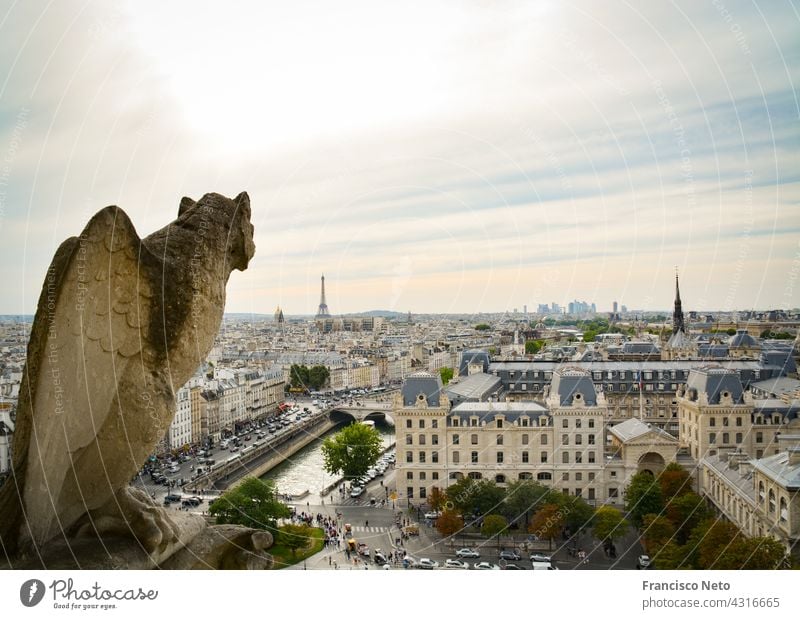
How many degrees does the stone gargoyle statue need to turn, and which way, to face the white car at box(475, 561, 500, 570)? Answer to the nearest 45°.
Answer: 0° — it already faces it

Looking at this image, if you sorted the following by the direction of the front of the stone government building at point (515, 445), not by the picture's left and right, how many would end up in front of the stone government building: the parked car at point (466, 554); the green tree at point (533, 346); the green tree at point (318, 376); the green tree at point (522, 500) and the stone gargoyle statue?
3

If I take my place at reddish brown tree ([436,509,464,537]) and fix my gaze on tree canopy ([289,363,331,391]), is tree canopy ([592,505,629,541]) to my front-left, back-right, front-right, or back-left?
back-right

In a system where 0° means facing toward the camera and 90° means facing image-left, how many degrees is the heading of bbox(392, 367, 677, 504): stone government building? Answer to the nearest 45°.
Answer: approximately 0°

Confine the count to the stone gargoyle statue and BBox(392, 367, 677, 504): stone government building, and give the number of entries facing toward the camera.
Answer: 1

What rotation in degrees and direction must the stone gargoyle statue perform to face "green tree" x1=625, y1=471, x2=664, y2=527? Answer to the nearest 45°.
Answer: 0° — it already faces it

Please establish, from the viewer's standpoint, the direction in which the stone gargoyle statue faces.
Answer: facing away from the viewer and to the right of the viewer

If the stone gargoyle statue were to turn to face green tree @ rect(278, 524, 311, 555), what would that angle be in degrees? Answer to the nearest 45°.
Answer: approximately 45° to its left

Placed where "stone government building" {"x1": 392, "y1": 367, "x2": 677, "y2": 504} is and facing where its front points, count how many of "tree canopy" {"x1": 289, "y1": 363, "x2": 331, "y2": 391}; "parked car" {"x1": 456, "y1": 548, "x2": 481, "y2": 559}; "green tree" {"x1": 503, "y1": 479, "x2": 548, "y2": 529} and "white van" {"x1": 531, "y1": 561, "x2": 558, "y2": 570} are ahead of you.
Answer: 3

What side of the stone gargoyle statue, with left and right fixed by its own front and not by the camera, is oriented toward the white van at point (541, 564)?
front

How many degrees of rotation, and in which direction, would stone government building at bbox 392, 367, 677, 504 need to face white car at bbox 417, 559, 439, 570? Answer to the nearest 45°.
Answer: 0° — it already faces it

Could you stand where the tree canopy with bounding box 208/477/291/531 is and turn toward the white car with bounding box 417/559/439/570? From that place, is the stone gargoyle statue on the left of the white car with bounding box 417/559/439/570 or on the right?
right

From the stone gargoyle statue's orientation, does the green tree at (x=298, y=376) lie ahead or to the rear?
ahead

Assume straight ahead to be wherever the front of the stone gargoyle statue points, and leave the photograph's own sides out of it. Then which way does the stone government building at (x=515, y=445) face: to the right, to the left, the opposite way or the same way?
the opposite way

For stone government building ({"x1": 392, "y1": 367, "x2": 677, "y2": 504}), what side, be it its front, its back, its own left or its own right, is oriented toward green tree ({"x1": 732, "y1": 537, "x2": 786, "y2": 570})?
front
